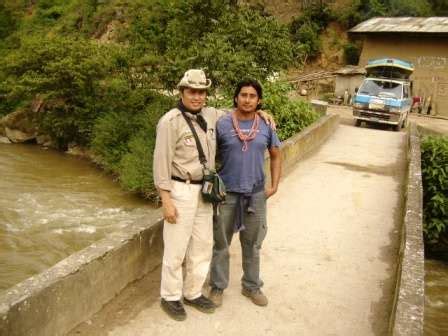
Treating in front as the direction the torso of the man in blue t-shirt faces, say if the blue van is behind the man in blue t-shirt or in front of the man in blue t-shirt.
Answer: behind

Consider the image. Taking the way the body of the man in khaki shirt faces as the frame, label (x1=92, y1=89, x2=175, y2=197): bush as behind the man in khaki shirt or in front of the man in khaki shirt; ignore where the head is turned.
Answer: behind

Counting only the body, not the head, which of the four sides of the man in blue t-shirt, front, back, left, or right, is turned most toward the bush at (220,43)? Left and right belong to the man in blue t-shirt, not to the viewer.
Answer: back

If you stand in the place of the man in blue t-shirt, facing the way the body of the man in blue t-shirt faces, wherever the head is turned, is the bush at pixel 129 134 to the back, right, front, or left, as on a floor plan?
back

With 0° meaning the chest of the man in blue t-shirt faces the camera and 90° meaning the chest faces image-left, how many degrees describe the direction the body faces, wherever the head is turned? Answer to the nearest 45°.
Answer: approximately 0°

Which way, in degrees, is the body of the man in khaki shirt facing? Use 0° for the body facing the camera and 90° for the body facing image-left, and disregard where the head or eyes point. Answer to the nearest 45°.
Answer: approximately 315°

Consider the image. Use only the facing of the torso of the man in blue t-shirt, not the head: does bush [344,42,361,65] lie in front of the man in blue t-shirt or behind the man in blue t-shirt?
behind

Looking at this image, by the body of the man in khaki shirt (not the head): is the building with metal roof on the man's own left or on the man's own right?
on the man's own left

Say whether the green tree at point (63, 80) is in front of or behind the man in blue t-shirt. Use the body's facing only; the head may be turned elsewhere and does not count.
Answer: behind

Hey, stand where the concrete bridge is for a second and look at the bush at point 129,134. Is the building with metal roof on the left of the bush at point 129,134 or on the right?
right

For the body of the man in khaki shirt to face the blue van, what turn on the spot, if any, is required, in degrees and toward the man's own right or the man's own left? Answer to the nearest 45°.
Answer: approximately 90° to the man's own left
